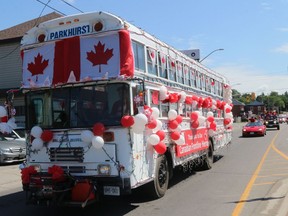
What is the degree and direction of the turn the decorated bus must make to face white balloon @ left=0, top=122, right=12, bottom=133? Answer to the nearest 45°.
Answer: approximately 45° to its right

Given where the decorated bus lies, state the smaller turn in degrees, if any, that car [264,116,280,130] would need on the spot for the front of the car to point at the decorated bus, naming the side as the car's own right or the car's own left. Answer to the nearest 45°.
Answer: approximately 45° to the car's own left

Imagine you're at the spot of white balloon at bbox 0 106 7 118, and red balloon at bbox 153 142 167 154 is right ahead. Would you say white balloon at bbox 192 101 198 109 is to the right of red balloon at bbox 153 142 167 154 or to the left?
left

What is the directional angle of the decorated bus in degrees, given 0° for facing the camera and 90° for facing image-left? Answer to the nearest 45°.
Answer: approximately 45°

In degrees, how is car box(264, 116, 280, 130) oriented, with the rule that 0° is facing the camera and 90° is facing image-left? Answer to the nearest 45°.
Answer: approximately 45°
